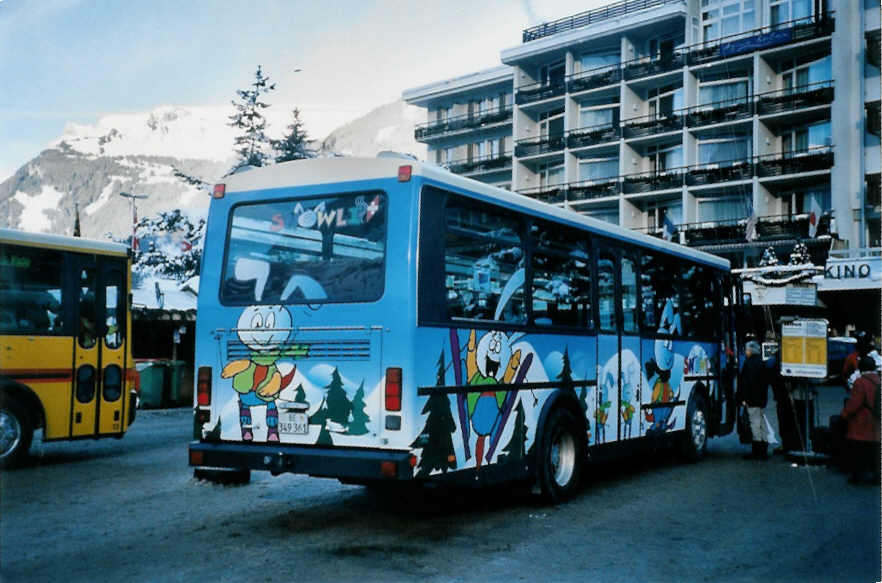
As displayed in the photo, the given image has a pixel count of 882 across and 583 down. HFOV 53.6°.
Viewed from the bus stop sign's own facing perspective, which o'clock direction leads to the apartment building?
The apartment building is roughly at 6 o'clock from the bus stop sign.

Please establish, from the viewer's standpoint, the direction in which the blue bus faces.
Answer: facing away from the viewer and to the right of the viewer

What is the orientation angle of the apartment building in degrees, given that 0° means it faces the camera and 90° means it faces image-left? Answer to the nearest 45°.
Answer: approximately 45°

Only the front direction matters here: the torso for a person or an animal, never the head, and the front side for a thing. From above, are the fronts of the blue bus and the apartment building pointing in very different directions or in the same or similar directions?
very different directions

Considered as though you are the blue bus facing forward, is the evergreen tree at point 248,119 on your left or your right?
on your left

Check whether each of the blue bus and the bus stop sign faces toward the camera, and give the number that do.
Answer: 1

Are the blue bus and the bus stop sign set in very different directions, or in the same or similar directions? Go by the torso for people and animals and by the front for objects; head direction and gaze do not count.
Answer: very different directions

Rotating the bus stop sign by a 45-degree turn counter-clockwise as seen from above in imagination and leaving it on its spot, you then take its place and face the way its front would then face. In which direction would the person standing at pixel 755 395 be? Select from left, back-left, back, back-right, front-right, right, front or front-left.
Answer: back

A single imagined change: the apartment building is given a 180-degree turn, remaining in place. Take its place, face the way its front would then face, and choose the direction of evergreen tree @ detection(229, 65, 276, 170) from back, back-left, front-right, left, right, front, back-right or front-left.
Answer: back-left

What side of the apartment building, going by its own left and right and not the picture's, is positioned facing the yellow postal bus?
front

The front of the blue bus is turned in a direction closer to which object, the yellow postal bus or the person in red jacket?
the person in red jacket

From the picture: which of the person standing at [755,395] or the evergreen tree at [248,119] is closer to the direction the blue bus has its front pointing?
the person standing

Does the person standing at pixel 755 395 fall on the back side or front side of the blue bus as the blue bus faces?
on the front side

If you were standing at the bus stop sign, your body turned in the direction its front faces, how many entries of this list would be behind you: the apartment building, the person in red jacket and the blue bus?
1

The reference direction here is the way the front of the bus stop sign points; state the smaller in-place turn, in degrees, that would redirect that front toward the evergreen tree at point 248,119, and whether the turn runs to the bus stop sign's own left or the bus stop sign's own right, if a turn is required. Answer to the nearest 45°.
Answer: approximately 135° to the bus stop sign's own right

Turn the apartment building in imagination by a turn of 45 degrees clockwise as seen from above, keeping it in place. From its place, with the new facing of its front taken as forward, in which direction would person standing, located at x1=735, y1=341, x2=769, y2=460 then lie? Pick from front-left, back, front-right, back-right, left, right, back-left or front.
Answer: left
